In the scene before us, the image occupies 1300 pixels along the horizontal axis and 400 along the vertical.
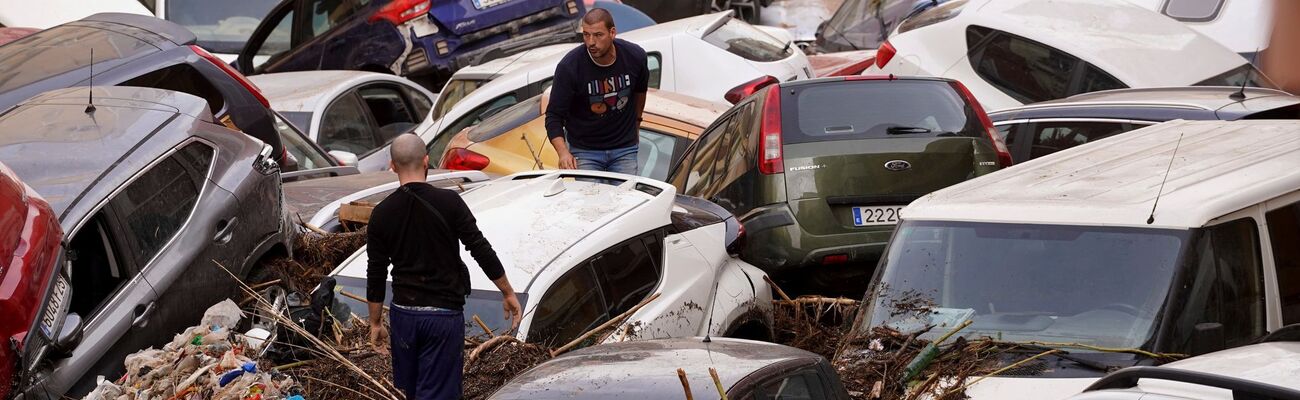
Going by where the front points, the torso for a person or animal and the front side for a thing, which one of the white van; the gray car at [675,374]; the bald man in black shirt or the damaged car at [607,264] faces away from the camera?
the bald man in black shirt

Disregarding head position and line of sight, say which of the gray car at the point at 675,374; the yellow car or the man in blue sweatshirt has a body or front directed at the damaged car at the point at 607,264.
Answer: the man in blue sweatshirt

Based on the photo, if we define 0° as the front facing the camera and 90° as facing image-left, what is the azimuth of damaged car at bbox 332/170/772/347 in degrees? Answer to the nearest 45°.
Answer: approximately 45°

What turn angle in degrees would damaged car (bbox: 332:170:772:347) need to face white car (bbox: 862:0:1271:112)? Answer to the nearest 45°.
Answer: approximately 180°

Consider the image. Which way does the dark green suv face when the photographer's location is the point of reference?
facing away from the viewer and to the left of the viewer

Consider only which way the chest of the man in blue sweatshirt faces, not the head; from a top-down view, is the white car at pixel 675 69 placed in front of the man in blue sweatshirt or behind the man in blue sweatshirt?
behind

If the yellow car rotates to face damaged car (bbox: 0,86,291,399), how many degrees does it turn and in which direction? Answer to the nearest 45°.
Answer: approximately 180°

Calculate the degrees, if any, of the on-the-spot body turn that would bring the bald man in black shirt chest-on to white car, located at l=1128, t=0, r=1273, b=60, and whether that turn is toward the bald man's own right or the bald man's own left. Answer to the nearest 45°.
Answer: approximately 45° to the bald man's own right

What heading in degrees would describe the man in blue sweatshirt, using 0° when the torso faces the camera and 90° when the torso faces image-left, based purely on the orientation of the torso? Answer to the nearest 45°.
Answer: approximately 0°

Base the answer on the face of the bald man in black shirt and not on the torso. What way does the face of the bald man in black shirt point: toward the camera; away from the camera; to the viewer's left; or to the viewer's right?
away from the camera

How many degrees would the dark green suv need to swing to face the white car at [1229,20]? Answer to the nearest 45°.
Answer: approximately 90° to its right

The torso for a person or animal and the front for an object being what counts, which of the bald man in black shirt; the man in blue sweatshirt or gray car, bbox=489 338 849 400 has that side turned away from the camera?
the bald man in black shirt

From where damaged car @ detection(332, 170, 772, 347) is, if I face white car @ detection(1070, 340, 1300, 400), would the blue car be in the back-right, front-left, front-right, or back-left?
back-left

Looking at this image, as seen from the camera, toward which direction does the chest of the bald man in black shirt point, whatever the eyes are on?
away from the camera
